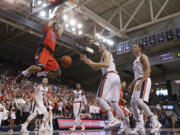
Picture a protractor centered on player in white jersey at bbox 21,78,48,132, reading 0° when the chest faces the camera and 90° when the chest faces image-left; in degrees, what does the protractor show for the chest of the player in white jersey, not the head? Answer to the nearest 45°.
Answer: approximately 315°
